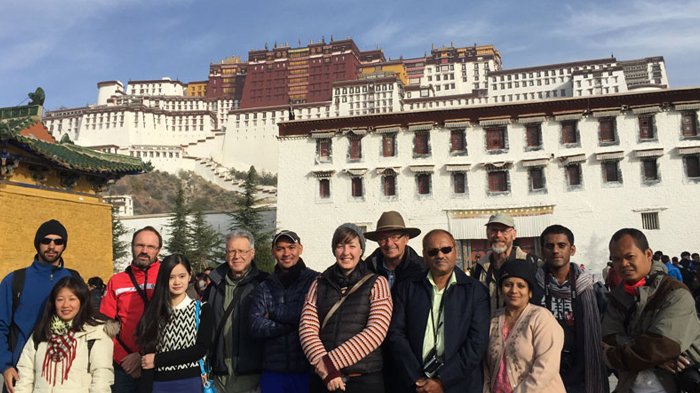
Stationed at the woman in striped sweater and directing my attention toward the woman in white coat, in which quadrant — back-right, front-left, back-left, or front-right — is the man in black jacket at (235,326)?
front-right

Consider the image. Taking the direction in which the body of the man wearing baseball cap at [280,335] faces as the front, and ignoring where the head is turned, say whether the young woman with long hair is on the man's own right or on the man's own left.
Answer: on the man's own right

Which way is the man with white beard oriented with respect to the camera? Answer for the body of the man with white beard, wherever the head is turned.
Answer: toward the camera

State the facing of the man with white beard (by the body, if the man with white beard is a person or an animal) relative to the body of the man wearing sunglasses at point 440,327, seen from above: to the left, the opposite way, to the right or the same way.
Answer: the same way

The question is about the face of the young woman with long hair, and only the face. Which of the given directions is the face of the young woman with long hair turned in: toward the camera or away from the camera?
toward the camera

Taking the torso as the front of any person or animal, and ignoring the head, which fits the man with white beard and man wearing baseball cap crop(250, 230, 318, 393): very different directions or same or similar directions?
same or similar directions

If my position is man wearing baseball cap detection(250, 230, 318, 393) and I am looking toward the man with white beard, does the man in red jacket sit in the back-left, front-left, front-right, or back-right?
back-left

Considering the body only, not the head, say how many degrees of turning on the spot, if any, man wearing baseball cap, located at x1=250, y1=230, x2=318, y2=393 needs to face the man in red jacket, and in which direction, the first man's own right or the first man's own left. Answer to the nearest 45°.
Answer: approximately 90° to the first man's own right

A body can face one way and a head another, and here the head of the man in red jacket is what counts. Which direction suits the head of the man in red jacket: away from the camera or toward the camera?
toward the camera

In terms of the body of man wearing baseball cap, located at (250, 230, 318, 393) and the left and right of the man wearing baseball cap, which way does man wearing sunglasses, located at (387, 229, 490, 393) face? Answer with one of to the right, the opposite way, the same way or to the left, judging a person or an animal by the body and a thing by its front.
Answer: the same way

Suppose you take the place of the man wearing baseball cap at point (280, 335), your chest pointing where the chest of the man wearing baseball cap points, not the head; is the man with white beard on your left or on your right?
on your left

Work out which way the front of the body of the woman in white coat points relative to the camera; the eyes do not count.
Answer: toward the camera

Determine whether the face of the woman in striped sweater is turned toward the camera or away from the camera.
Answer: toward the camera

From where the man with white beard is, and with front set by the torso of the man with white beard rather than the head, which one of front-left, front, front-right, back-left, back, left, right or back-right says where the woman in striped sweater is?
front-right

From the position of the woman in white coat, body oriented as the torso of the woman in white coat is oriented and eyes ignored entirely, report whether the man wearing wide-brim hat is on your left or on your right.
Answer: on your left

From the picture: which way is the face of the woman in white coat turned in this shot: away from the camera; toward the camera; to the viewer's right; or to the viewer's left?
toward the camera
